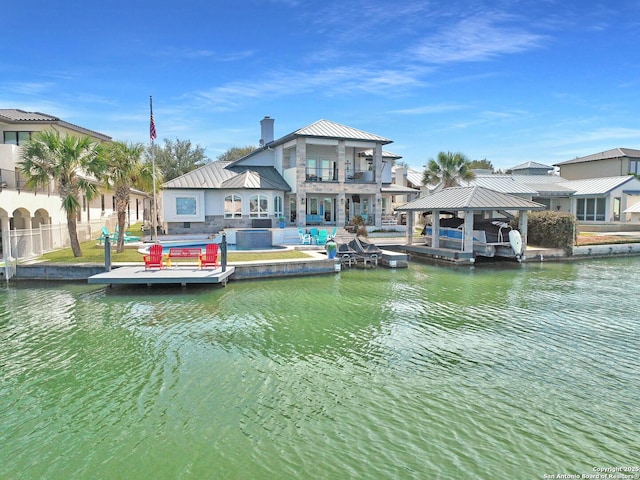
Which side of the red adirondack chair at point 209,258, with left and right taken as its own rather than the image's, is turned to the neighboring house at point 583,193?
left

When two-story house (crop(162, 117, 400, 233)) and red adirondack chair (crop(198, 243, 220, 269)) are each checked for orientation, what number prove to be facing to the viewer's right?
0

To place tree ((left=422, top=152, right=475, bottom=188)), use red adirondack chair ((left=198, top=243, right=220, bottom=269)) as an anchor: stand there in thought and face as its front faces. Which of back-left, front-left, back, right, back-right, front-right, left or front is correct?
back

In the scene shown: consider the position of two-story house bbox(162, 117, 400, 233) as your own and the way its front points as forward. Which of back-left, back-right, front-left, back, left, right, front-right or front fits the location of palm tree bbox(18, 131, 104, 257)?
front-right

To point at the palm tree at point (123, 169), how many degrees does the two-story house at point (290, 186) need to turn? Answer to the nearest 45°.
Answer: approximately 45° to its right

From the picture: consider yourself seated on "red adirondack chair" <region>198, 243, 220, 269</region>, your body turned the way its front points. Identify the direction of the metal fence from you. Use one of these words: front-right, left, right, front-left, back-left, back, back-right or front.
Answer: right

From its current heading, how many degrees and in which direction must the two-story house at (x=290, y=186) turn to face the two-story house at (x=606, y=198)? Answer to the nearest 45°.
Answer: approximately 90° to its left

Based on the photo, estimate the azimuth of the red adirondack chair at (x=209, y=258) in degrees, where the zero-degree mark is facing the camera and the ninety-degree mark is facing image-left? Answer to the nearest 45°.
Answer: approximately 45°

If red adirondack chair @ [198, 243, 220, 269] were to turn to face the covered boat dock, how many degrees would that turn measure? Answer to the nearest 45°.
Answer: approximately 135° to its left

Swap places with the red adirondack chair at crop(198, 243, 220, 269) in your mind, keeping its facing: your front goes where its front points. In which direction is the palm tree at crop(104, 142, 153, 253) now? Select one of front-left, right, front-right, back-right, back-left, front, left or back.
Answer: right

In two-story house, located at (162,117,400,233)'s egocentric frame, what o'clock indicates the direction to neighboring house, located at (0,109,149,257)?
The neighboring house is roughly at 2 o'clock from the two-story house.

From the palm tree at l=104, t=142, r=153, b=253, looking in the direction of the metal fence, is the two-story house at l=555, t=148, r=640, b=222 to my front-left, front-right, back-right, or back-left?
back-right
